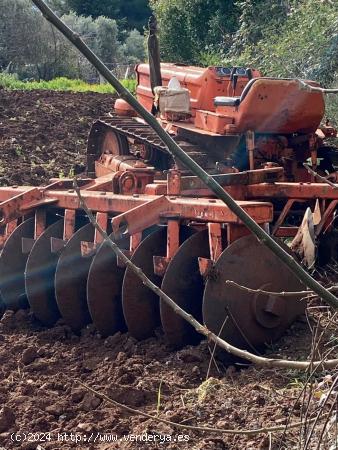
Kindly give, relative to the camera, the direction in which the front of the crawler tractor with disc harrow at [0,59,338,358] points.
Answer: facing away from the viewer and to the left of the viewer

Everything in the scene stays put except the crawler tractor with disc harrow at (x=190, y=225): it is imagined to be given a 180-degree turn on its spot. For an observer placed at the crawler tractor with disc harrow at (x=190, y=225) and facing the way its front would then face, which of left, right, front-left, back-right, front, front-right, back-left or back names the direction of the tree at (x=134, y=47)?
back-left

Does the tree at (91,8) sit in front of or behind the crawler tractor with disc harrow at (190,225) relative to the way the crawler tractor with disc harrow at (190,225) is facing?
in front
